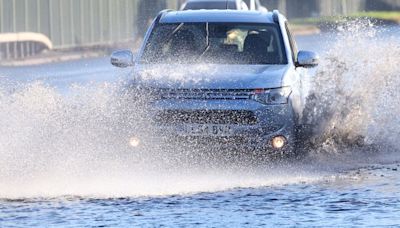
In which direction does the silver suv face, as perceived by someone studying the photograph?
facing the viewer
